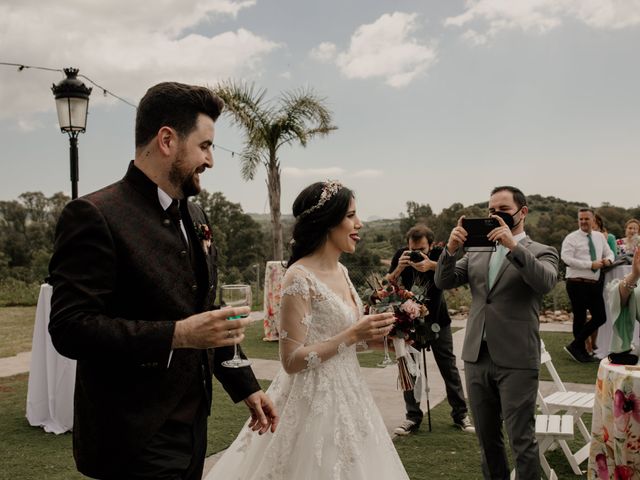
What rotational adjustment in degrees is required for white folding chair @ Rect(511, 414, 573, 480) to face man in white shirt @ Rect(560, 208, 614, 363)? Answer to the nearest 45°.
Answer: approximately 90° to its left

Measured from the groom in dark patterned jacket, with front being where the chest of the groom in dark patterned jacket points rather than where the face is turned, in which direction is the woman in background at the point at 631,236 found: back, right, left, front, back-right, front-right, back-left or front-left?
left

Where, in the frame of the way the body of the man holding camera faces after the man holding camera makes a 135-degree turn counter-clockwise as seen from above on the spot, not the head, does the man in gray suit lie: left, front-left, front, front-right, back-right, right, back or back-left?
back-right

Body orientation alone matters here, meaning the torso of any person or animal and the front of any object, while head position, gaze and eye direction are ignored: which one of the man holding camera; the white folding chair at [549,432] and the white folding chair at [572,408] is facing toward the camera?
the man holding camera

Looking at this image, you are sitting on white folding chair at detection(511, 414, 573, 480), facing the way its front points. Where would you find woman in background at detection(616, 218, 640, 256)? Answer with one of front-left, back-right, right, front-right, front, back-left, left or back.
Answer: left

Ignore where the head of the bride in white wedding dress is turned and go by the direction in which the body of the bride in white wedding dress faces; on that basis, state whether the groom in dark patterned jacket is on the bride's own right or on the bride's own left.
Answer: on the bride's own right

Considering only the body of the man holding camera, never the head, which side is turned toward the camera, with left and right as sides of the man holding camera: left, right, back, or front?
front

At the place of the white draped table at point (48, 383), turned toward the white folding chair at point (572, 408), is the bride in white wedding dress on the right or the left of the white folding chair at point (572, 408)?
right

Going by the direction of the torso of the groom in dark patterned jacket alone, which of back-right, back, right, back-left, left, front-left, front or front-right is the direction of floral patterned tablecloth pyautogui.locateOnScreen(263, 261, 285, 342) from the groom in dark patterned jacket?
back-left
